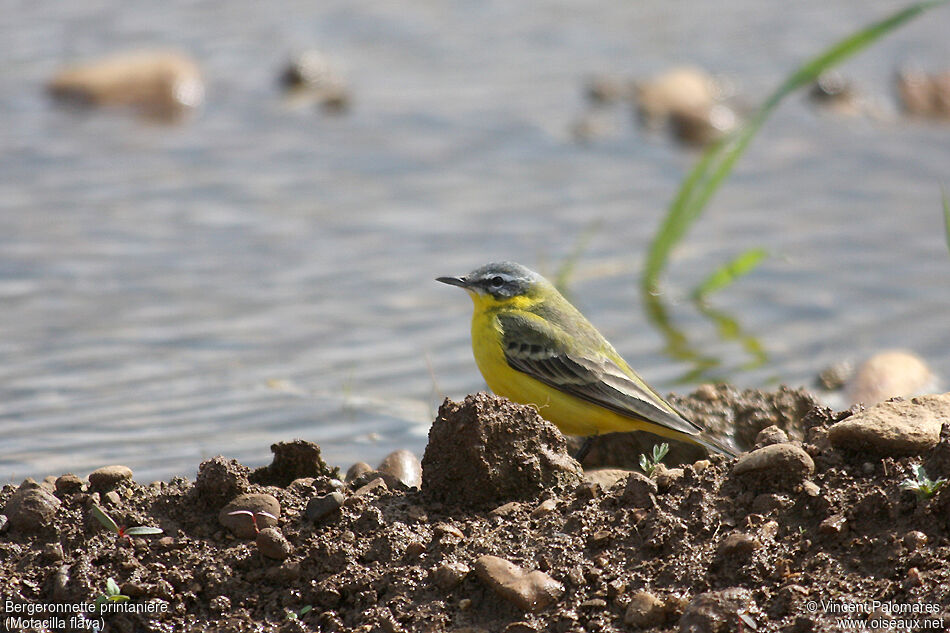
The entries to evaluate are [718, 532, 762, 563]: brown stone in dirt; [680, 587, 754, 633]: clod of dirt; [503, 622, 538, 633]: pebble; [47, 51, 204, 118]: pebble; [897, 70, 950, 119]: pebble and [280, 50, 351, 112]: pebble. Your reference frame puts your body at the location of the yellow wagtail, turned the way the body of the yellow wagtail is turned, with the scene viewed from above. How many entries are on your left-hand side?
3

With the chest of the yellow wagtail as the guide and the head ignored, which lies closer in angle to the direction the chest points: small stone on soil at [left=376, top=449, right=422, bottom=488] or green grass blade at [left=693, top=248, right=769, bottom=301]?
the small stone on soil

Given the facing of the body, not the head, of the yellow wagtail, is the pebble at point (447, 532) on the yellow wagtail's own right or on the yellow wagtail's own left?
on the yellow wagtail's own left

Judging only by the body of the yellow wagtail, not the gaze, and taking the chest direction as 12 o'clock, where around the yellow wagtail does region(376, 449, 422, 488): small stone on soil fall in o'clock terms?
The small stone on soil is roughly at 12 o'clock from the yellow wagtail.

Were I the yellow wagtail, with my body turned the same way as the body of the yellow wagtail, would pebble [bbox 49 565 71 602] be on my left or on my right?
on my left

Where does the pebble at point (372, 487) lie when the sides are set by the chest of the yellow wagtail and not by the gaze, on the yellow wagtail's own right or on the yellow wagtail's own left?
on the yellow wagtail's own left

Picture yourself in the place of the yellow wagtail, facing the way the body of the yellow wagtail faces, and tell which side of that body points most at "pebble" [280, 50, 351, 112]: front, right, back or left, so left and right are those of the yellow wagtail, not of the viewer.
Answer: right

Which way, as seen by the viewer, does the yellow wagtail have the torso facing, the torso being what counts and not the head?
to the viewer's left

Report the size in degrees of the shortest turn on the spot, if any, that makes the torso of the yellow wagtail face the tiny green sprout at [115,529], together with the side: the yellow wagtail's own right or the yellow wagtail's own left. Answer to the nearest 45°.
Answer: approximately 45° to the yellow wagtail's own left

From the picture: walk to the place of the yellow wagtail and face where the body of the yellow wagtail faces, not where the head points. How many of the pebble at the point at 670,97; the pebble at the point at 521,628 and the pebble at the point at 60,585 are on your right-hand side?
1

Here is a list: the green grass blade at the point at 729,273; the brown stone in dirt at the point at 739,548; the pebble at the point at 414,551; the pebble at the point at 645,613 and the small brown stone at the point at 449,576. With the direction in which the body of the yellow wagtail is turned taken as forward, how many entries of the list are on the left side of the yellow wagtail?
4

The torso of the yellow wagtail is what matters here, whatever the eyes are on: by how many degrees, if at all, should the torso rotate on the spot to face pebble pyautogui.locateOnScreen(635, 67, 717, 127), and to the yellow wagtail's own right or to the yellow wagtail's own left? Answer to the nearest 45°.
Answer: approximately 90° to the yellow wagtail's own right

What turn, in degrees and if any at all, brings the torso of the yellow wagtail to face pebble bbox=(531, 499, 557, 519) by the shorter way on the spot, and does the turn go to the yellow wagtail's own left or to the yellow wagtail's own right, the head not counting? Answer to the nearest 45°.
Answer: approximately 90° to the yellow wagtail's own left
